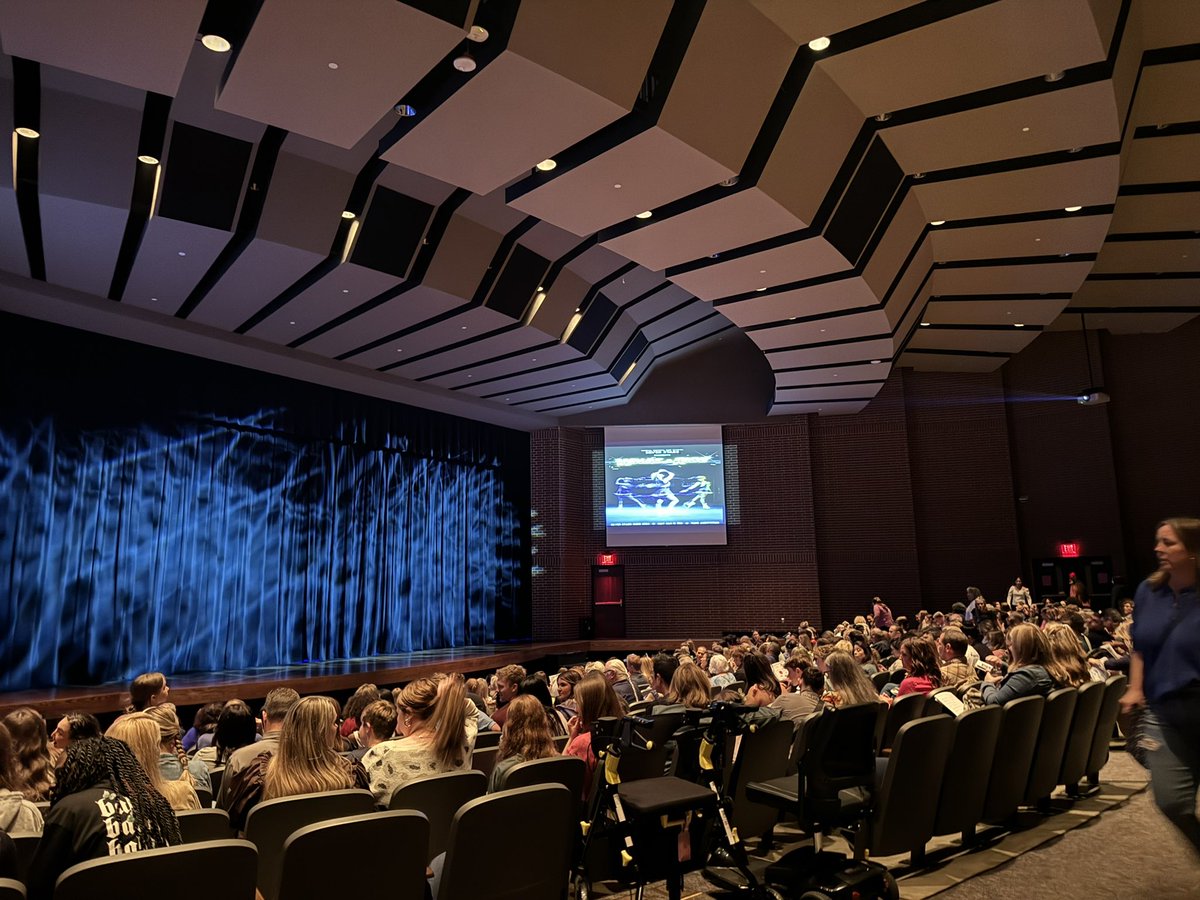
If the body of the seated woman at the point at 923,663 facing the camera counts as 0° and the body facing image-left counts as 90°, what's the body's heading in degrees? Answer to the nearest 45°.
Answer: approximately 135°

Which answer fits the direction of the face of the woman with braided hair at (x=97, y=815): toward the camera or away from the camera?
away from the camera

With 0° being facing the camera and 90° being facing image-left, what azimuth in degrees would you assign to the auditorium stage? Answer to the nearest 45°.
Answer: approximately 315°

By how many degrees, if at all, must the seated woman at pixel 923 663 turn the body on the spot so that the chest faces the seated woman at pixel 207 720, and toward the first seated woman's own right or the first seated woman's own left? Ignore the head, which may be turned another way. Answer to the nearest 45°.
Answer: approximately 45° to the first seated woman's own left

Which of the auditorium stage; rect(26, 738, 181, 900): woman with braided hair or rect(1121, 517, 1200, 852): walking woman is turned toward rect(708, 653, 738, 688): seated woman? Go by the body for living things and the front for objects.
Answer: the auditorium stage

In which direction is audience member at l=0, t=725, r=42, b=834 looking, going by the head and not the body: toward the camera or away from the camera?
away from the camera

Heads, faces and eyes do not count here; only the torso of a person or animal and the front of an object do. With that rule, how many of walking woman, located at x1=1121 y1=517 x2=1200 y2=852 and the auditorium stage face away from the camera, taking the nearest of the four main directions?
0

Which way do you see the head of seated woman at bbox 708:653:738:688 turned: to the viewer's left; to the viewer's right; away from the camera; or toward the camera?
away from the camera

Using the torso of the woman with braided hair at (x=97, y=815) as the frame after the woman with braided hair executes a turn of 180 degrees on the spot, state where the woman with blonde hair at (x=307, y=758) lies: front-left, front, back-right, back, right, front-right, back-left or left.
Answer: left

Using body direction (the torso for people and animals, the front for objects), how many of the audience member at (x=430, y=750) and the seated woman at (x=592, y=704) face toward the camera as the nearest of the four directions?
0

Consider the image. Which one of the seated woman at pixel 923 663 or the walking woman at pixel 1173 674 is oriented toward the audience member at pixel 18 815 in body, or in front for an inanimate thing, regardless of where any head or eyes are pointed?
the walking woman

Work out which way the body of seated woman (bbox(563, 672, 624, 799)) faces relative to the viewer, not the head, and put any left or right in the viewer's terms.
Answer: facing away from the viewer and to the left of the viewer

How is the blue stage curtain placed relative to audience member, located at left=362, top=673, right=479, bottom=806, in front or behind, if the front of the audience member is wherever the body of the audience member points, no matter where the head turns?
in front

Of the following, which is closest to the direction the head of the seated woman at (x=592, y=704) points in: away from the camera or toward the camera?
away from the camera

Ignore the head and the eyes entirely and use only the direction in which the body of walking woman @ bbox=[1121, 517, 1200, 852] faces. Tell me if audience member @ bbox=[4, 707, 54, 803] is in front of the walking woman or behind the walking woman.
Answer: in front

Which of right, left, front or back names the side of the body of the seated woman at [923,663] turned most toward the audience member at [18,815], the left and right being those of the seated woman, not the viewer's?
left

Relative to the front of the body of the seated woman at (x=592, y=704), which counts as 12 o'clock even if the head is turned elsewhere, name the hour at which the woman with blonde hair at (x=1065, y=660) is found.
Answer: The woman with blonde hair is roughly at 4 o'clock from the seated woman.

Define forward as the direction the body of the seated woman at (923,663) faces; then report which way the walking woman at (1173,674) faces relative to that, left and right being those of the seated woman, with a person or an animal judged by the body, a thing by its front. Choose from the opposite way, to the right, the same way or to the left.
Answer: to the left

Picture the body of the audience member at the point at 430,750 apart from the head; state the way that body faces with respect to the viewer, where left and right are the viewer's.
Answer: facing away from the viewer and to the left of the viewer
